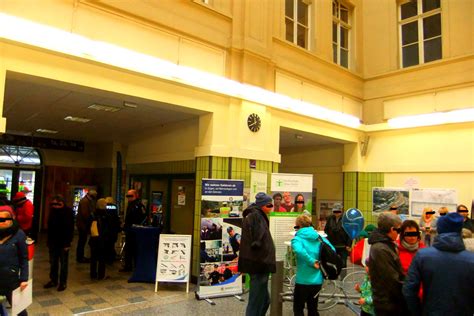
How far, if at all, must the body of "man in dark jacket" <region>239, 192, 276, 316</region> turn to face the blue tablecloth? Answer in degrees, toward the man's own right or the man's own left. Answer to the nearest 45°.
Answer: approximately 135° to the man's own left

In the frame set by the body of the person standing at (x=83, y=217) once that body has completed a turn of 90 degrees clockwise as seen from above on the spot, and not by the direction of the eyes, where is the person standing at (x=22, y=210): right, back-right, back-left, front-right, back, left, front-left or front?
front-right

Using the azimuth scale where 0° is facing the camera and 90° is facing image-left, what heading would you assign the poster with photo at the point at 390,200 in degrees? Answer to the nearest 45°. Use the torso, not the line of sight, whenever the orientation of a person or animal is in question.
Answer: approximately 0°

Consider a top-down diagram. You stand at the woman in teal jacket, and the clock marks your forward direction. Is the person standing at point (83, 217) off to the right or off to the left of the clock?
left

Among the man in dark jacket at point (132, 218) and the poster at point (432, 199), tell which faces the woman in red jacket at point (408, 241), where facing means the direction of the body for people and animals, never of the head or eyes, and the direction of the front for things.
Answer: the poster

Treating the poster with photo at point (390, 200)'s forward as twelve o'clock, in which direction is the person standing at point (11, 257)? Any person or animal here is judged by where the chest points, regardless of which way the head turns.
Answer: The person standing is roughly at 1 o'clock from the poster with photo.

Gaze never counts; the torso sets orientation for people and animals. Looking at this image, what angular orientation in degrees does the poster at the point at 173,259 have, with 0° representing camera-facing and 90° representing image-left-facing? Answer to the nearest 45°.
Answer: approximately 0°

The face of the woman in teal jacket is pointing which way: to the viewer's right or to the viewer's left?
to the viewer's left

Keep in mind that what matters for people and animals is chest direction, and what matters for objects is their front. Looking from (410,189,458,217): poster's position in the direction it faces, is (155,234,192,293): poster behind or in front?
in front
